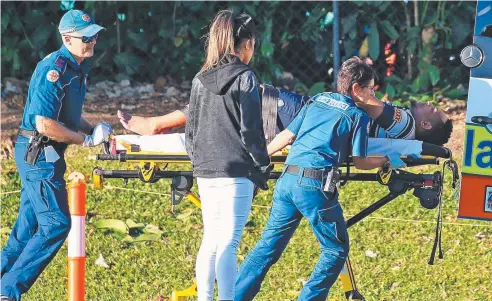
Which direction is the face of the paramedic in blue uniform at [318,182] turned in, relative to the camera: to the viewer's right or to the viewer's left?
to the viewer's right

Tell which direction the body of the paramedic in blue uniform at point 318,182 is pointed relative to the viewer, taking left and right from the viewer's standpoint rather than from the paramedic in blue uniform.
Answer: facing away from the viewer and to the right of the viewer

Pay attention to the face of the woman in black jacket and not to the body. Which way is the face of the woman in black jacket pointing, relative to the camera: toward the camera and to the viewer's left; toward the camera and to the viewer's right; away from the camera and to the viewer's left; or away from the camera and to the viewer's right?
away from the camera and to the viewer's right

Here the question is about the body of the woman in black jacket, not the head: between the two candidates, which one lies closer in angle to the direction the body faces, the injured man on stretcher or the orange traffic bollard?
the injured man on stretcher

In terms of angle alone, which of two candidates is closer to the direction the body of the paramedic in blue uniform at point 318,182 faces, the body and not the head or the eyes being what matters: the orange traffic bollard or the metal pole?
the metal pole

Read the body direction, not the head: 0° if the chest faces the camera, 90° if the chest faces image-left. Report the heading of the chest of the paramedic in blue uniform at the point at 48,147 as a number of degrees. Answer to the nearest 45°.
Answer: approximately 270°

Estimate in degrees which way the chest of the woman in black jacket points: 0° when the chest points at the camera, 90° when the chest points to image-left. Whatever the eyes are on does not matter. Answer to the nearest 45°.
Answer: approximately 225°

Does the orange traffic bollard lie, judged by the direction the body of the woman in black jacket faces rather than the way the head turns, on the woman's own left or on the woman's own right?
on the woman's own left
